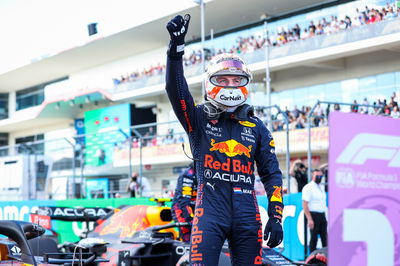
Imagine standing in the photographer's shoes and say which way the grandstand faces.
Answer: facing the viewer and to the left of the viewer

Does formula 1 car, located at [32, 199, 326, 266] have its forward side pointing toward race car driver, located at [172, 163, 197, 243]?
no

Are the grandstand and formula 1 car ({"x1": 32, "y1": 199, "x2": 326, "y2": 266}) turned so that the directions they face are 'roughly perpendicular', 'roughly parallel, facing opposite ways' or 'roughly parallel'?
roughly perpendicular

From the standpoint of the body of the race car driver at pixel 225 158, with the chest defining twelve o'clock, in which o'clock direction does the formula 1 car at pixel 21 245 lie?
The formula 1 car is roughly at 4 o'clock from the race car driver.

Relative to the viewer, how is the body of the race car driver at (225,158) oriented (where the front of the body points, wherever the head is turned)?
toward the camera

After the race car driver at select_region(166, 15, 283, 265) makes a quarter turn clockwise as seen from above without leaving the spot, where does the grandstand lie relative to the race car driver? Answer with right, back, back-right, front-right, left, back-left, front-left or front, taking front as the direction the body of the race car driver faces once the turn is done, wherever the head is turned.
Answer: right

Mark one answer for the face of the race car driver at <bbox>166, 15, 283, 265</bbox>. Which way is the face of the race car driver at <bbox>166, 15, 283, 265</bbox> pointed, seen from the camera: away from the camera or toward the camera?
toward the camera
